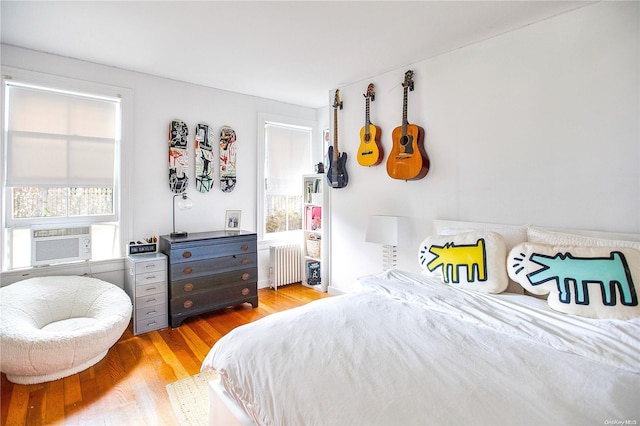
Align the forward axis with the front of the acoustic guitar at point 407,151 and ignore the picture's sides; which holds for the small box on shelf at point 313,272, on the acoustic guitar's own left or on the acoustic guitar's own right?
on the acoustic guitar's own right

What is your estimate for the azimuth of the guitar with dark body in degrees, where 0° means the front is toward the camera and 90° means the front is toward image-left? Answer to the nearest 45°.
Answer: approximately 45°

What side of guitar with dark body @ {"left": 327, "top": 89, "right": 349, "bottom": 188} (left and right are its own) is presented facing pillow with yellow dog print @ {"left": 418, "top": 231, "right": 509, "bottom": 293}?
left

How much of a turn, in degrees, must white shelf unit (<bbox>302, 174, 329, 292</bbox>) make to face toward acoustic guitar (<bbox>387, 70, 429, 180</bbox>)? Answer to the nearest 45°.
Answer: approximately 90° to its left

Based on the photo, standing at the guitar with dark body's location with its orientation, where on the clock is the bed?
The bed is roughly at 10 o'clock from the guitar with dark body.

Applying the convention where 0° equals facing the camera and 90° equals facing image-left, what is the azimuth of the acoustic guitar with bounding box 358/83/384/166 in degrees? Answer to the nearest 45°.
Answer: approximately 45°
